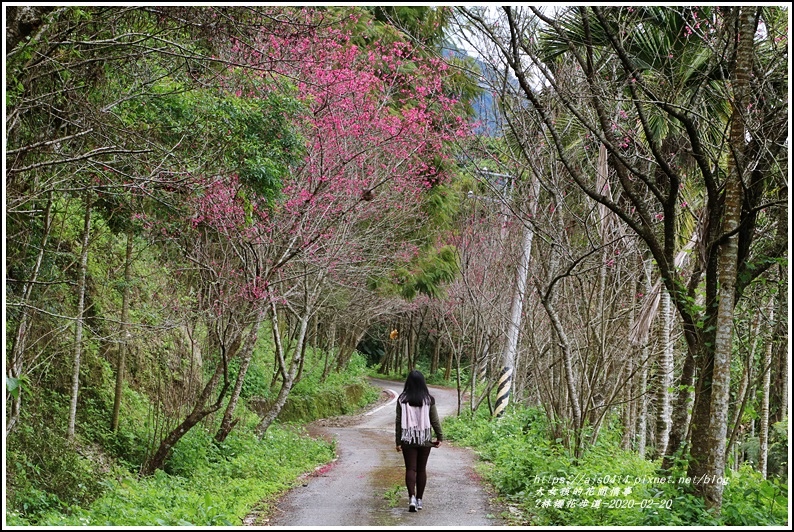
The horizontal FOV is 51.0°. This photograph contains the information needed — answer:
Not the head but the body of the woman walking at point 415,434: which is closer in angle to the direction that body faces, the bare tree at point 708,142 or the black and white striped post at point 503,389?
the black and white striped post

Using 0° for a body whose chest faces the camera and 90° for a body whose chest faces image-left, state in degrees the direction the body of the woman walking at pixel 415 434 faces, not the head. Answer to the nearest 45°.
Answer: approximately 180°

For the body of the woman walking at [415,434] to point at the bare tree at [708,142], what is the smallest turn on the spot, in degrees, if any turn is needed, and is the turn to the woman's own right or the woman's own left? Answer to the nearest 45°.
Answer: approximately 135° to the woman's own right

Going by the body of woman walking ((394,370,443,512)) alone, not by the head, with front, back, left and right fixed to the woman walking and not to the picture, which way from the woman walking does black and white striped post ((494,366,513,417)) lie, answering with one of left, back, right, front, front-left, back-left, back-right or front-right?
front
